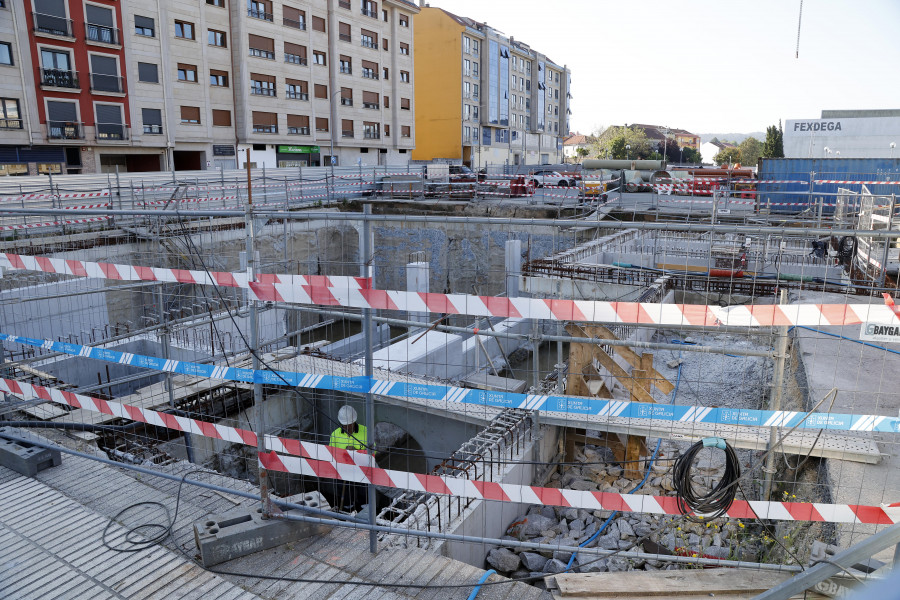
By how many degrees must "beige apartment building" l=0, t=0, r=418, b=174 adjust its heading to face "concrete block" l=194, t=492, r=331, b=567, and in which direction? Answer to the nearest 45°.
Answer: approximately 45° to its right

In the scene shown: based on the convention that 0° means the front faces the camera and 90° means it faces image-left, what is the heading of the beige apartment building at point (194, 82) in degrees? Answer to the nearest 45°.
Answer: approximately 315°

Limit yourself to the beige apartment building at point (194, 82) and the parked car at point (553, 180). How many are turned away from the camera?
0

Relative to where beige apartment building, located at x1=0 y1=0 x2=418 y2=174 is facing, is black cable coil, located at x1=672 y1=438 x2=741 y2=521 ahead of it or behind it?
ahead

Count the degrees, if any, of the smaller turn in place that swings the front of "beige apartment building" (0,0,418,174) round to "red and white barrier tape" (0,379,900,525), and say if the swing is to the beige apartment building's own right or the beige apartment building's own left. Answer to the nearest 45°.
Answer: approximately 45° to the beige apartment building's own right

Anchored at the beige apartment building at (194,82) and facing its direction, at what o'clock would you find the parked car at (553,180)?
The parked car is roughly at 11 o'clock from the beige apartment building.
